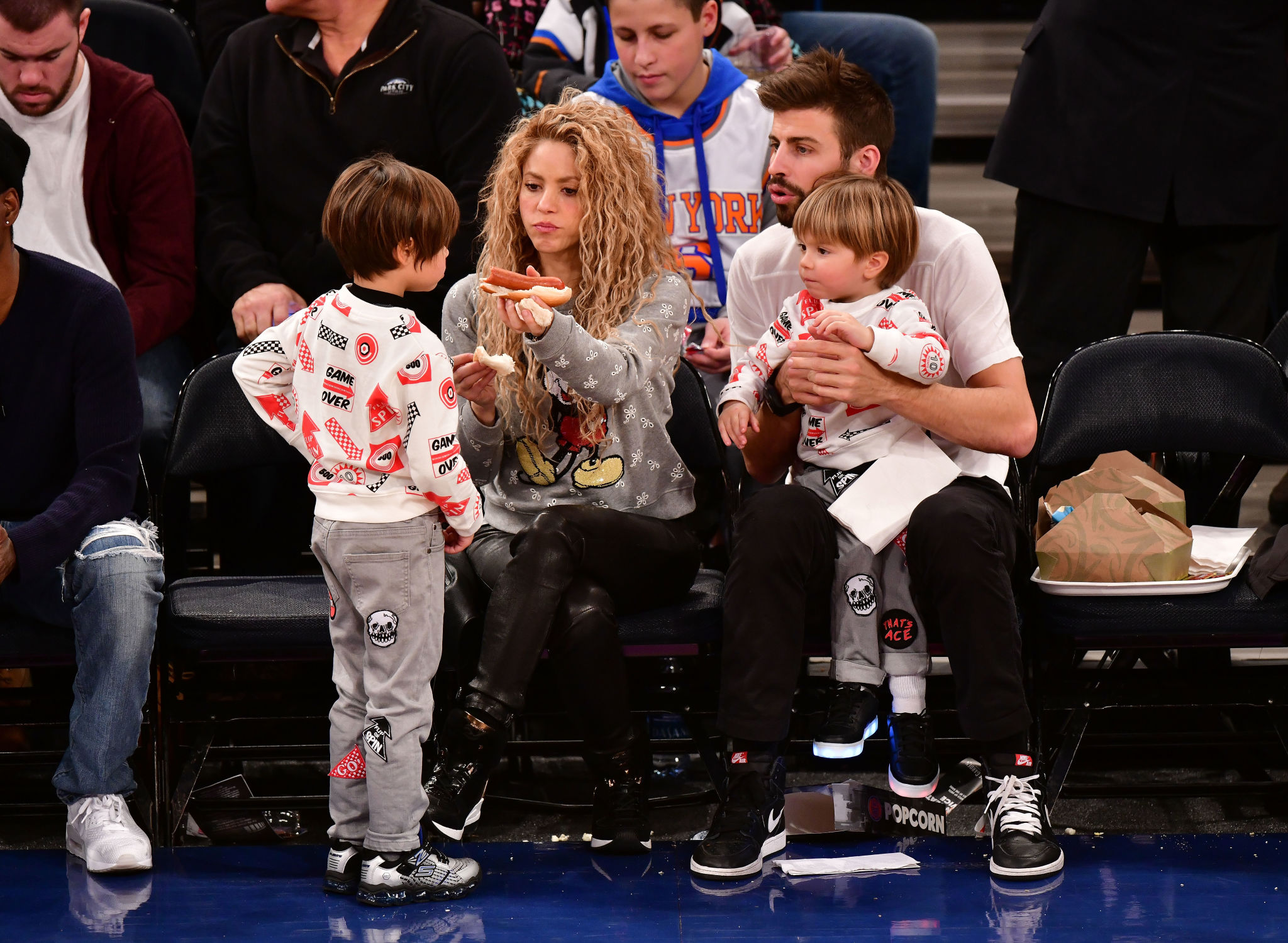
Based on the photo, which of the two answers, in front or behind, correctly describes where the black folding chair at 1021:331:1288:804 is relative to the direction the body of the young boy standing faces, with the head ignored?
in front

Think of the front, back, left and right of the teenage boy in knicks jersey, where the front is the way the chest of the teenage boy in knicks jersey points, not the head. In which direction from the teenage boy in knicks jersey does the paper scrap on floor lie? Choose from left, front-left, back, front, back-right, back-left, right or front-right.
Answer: front

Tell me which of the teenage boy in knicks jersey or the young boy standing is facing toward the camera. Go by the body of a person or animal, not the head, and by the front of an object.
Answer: the teenage boy in knicks jersey

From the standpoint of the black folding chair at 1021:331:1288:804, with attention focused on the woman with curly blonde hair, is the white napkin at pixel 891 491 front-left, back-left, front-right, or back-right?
front-left

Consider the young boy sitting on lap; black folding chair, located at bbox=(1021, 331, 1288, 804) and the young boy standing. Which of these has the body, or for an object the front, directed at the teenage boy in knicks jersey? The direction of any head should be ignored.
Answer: the young boy standing

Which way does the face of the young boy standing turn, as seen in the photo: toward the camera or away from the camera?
away from the camera

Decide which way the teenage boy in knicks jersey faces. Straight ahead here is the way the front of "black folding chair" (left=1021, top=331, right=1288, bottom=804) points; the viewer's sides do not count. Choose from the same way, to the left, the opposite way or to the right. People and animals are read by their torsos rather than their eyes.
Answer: the same way

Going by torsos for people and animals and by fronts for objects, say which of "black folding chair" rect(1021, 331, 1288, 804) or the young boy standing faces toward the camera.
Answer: the black folding chair

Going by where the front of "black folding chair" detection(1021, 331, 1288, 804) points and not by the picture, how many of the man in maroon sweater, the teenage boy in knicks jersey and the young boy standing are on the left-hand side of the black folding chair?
0

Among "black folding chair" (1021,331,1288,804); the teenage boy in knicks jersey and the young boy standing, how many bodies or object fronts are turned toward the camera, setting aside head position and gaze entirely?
2

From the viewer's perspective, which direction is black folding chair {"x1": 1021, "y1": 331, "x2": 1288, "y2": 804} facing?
toward the camera

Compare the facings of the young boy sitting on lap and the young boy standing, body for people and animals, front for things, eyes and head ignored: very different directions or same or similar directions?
very different directions

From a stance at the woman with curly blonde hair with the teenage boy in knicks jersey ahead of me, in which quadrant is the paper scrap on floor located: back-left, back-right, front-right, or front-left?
back-right

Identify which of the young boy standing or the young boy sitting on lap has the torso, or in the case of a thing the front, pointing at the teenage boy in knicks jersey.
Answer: the young boy standing

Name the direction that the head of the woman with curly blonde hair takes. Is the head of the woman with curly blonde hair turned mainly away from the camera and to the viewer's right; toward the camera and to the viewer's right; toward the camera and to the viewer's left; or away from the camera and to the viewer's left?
toward the camera and to the viewer's left

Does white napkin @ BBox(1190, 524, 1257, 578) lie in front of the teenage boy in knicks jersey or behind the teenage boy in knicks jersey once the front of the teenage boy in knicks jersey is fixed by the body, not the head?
in front

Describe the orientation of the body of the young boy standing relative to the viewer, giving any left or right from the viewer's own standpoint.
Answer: facing away from the viewer and to the right of the viewer

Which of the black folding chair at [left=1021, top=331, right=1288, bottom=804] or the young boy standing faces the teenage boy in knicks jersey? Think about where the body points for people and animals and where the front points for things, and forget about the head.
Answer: the young boy standing

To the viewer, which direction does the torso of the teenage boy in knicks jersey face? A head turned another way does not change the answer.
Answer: toward the camera

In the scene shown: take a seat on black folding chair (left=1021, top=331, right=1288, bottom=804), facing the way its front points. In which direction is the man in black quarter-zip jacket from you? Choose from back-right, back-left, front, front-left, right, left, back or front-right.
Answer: right
